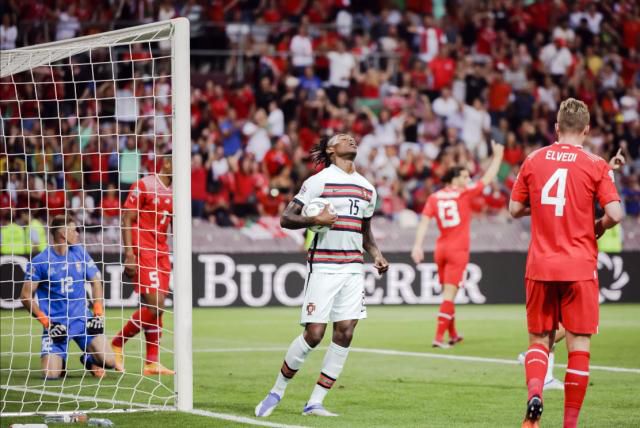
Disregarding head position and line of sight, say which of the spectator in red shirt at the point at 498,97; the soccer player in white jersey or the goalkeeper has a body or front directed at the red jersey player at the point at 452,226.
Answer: the spectator in red shirt

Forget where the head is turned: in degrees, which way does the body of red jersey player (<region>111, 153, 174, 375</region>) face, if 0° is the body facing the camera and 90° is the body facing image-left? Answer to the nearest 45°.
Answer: approximately 315°

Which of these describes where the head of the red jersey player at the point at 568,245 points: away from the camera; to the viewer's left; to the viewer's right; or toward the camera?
away from the camera

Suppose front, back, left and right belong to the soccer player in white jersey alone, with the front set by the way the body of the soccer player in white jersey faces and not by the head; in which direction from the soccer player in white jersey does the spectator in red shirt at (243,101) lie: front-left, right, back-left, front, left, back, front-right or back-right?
back-left

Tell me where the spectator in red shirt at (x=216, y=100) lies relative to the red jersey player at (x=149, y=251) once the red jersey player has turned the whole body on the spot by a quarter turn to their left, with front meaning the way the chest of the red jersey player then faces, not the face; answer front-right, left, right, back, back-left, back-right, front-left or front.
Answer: front-left

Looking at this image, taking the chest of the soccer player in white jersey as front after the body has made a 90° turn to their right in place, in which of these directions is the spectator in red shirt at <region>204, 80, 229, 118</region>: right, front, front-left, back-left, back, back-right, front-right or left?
back-right

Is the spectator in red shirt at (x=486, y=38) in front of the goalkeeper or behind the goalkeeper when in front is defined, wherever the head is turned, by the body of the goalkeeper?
behind

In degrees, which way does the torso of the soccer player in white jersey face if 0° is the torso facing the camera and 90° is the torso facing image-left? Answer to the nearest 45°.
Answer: approximately 315°

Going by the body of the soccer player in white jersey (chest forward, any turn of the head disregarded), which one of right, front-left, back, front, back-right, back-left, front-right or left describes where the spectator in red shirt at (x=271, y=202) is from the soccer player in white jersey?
back-left
